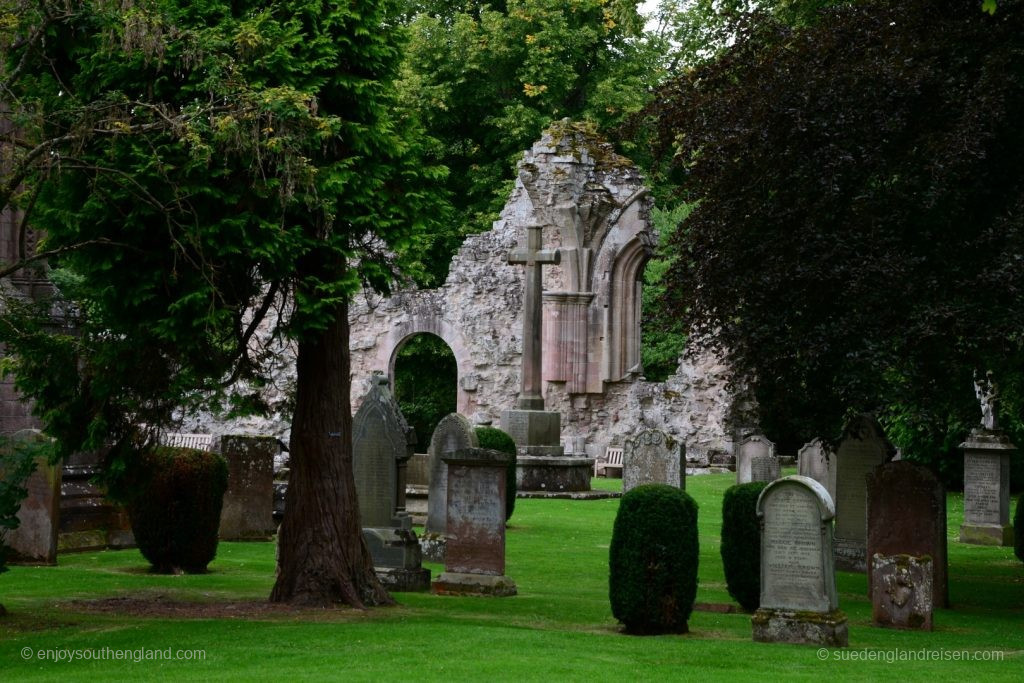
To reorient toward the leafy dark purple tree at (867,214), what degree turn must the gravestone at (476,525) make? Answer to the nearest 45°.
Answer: approximately 90° to its left

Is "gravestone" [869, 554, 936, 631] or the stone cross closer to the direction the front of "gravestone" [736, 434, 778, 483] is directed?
the gravestone

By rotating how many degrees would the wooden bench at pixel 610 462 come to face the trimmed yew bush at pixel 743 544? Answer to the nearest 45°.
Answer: approximately 45° to its left

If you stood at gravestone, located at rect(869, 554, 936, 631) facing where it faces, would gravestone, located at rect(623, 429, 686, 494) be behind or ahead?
behind

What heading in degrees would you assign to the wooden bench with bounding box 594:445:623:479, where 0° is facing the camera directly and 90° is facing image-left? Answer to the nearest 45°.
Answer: approximately 45°

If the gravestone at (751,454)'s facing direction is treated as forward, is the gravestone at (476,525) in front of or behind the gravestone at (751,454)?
in front

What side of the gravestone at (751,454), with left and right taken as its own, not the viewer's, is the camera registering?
front

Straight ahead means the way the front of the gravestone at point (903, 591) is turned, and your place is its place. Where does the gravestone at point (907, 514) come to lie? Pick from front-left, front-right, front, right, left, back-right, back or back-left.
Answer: back

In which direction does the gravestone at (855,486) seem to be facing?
toward the camera

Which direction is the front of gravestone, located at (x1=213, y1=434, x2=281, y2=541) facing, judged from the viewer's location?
facing the viewer

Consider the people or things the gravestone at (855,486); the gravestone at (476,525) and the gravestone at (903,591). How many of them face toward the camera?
3

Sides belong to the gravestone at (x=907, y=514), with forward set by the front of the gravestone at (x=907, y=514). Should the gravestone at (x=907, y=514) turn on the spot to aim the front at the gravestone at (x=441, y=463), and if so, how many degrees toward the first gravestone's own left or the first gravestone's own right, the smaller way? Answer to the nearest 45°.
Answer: approximately 135° to the first gravestone's own right

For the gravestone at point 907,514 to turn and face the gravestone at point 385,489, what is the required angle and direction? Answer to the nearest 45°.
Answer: approximately 90° to its right

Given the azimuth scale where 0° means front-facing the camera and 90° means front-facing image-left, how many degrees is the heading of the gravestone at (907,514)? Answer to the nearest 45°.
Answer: approximately 0°
